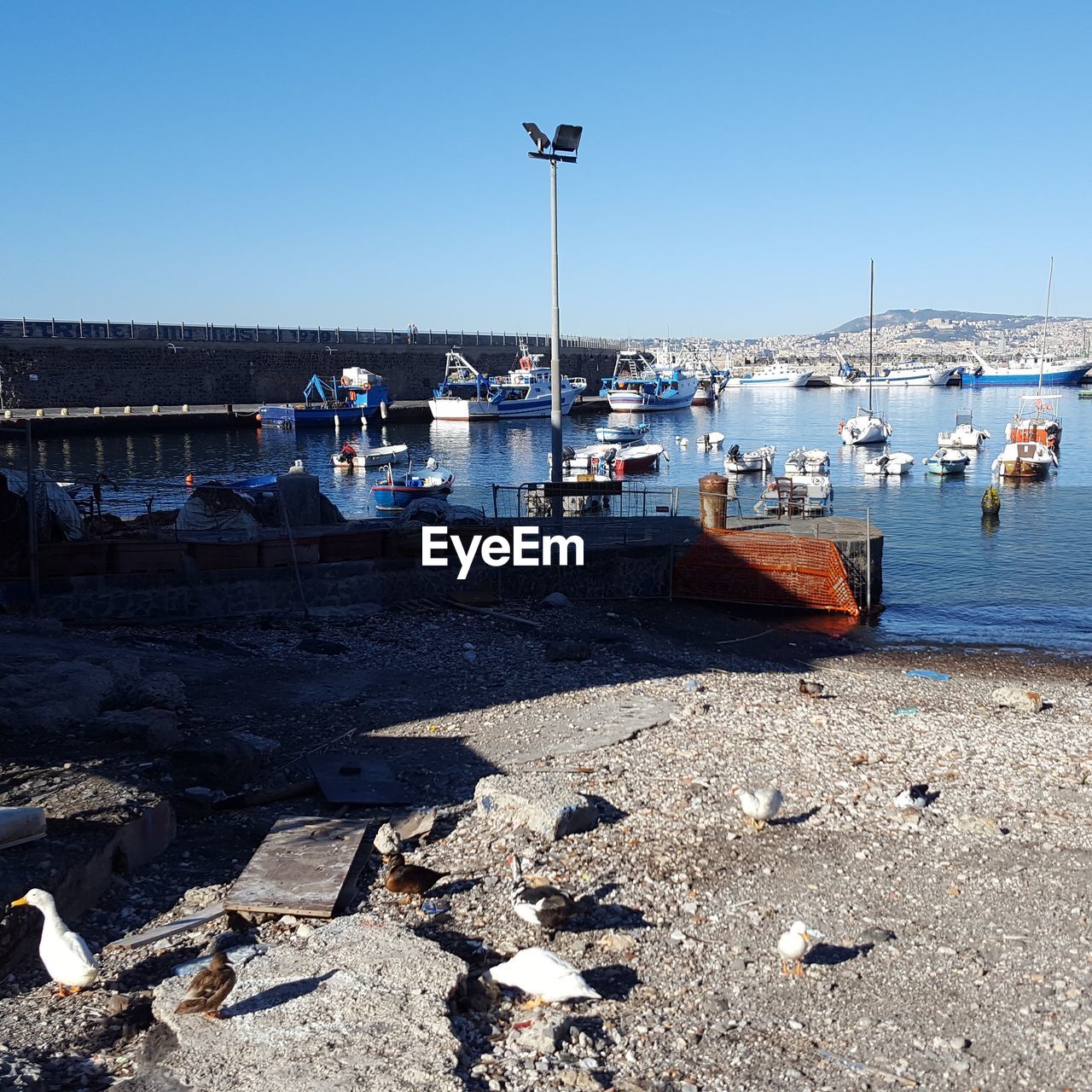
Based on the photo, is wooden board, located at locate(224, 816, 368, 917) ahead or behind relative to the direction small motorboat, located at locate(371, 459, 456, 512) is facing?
behind
